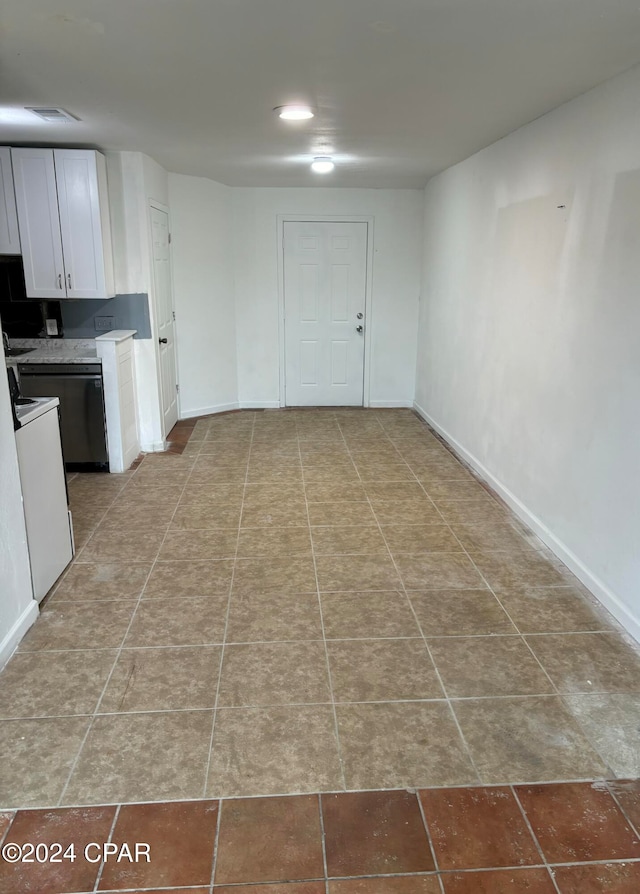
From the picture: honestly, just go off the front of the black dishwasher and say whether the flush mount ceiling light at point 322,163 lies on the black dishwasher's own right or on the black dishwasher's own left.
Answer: on the black dishwasher's own left

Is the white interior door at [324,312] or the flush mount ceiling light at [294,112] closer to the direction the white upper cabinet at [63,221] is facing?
the flush mount ceiling light

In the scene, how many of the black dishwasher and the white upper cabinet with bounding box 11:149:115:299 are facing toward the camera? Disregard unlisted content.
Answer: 2

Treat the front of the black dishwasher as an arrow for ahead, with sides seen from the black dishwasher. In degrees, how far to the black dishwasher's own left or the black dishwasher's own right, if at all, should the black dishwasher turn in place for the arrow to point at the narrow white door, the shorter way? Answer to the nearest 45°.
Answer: approximately 135° to the black dishwasher's own left

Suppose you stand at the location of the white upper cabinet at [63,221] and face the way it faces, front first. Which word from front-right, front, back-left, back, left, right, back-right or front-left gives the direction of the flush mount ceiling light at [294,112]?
front-left

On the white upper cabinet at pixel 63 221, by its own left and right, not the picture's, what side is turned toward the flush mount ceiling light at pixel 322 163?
left
